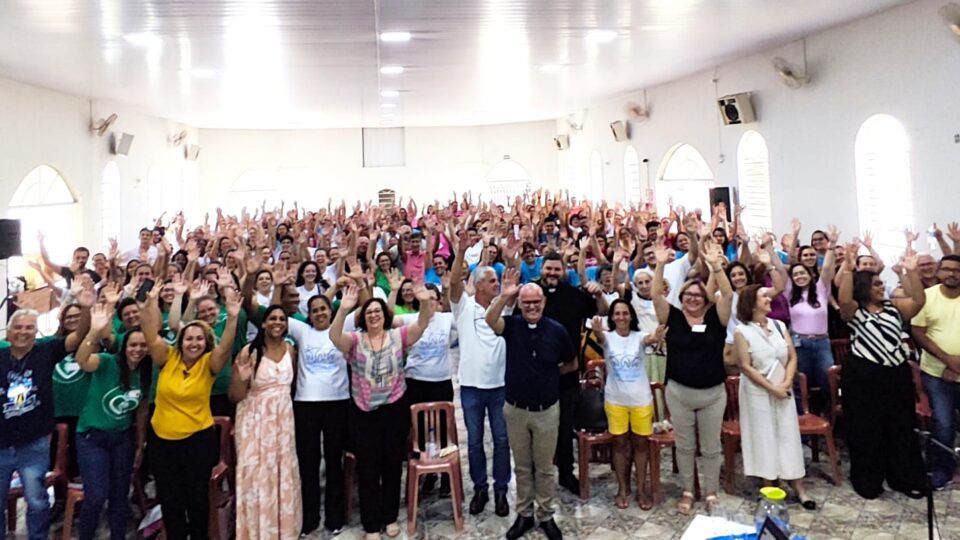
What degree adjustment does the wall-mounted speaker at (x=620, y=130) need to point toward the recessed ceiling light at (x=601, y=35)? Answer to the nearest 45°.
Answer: approximately 45° to its left

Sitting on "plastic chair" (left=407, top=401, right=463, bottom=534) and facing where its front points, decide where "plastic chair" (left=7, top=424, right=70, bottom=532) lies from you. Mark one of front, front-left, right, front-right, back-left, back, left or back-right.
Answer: right

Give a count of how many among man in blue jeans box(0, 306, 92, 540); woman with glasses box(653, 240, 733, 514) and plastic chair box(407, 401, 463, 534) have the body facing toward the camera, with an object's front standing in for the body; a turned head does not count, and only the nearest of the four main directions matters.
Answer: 3

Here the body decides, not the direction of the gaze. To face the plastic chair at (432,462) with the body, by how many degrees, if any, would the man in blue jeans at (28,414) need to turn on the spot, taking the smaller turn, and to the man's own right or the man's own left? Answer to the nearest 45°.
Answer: approximately 90° to the man's own left

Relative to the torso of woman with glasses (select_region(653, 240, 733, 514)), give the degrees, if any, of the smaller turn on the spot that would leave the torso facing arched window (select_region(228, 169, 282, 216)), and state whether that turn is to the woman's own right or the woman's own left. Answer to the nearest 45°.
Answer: approximately 135° to the woman's own right

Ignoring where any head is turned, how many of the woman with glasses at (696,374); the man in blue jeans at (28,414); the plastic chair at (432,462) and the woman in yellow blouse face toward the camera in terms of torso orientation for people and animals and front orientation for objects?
4

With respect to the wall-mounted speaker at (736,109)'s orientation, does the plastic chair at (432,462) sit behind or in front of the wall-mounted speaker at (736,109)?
in front

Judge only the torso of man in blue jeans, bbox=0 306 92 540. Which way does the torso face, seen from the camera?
toward the camera

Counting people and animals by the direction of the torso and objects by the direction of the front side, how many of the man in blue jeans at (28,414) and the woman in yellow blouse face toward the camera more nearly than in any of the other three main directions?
2

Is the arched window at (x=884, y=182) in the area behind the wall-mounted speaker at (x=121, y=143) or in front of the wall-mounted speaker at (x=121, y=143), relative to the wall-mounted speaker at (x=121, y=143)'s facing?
in front

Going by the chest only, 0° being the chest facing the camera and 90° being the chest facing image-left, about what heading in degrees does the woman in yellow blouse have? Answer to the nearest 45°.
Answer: approximately 0°

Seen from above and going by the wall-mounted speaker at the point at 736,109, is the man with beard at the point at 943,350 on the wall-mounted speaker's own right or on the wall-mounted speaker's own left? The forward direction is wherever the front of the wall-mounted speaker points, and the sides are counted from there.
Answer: on the wall-mounted speaker's own left

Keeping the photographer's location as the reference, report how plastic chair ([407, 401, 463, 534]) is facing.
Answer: facing the viewer

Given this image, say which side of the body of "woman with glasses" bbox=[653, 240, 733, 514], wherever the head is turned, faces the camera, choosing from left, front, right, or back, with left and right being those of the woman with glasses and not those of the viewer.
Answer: front
